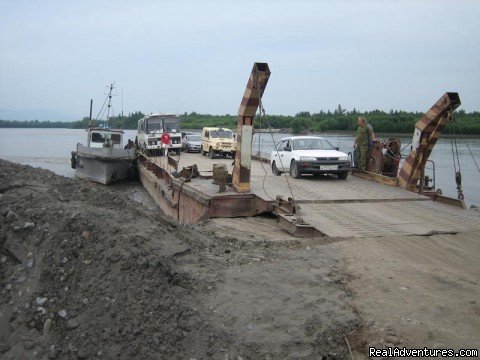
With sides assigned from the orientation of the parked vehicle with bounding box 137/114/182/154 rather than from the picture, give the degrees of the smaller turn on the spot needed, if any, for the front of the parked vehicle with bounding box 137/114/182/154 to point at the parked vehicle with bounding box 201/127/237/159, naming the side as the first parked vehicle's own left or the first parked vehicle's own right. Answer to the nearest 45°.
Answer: approximately 45° to the first parked vehicle's own left

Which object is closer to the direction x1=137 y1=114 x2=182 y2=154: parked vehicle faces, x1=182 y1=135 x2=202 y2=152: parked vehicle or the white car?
the white car

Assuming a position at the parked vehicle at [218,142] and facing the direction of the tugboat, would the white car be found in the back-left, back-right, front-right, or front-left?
back-left
